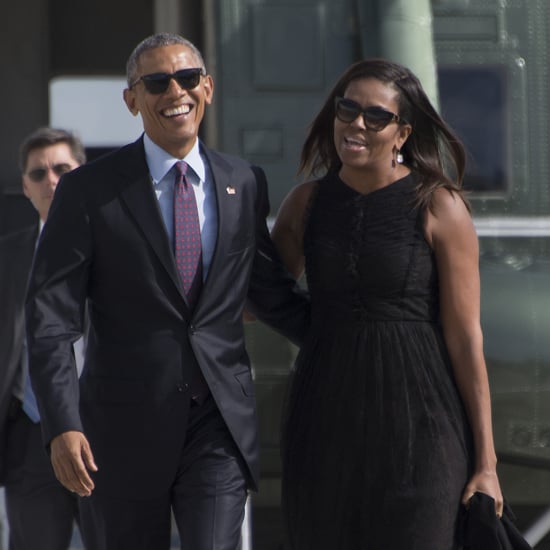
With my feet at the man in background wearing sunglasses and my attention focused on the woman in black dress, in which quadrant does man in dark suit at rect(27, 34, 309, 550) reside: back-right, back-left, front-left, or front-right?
front-right

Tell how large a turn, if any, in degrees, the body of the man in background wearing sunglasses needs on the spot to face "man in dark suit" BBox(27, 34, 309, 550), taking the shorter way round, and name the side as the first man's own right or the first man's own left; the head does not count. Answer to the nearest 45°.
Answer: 0° — they already face them

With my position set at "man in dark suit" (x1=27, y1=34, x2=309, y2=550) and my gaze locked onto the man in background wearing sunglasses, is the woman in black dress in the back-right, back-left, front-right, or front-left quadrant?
back-right

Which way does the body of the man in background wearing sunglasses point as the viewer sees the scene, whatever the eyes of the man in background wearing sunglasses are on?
toward the camera

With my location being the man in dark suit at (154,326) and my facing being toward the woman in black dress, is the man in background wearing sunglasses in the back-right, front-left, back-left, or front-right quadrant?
back-left

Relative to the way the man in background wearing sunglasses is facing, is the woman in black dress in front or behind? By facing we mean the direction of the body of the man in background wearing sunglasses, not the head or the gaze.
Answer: in front

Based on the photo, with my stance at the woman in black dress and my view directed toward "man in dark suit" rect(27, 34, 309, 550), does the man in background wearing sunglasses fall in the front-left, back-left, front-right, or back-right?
front-right
